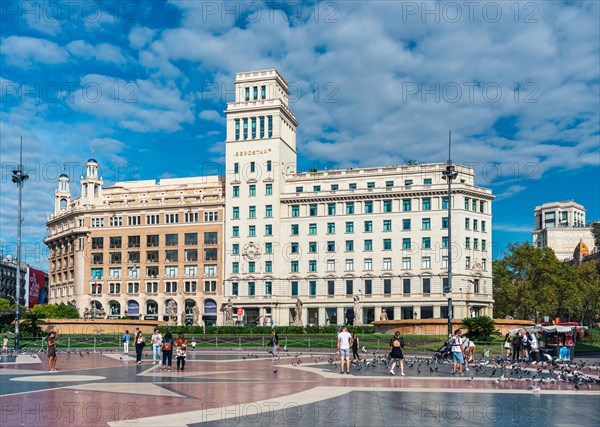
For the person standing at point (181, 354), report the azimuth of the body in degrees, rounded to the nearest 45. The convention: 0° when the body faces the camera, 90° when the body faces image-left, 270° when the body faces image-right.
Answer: approximately 0°
